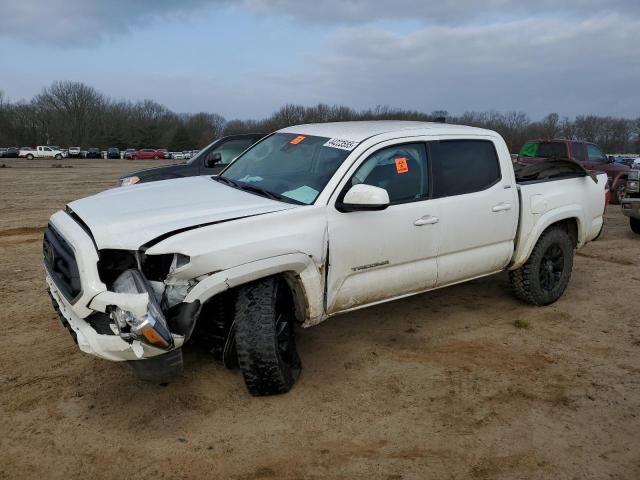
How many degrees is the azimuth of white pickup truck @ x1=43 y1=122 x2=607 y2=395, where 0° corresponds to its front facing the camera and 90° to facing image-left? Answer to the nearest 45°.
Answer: approximately 45°

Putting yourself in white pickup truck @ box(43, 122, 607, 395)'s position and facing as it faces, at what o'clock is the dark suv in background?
The dark suv in background is roughly at 4 o'clock from the white pickup truck.

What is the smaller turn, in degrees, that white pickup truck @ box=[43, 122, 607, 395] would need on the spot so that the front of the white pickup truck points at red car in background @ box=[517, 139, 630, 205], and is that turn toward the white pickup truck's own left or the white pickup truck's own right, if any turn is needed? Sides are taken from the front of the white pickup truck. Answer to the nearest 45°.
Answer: approximately 180°
